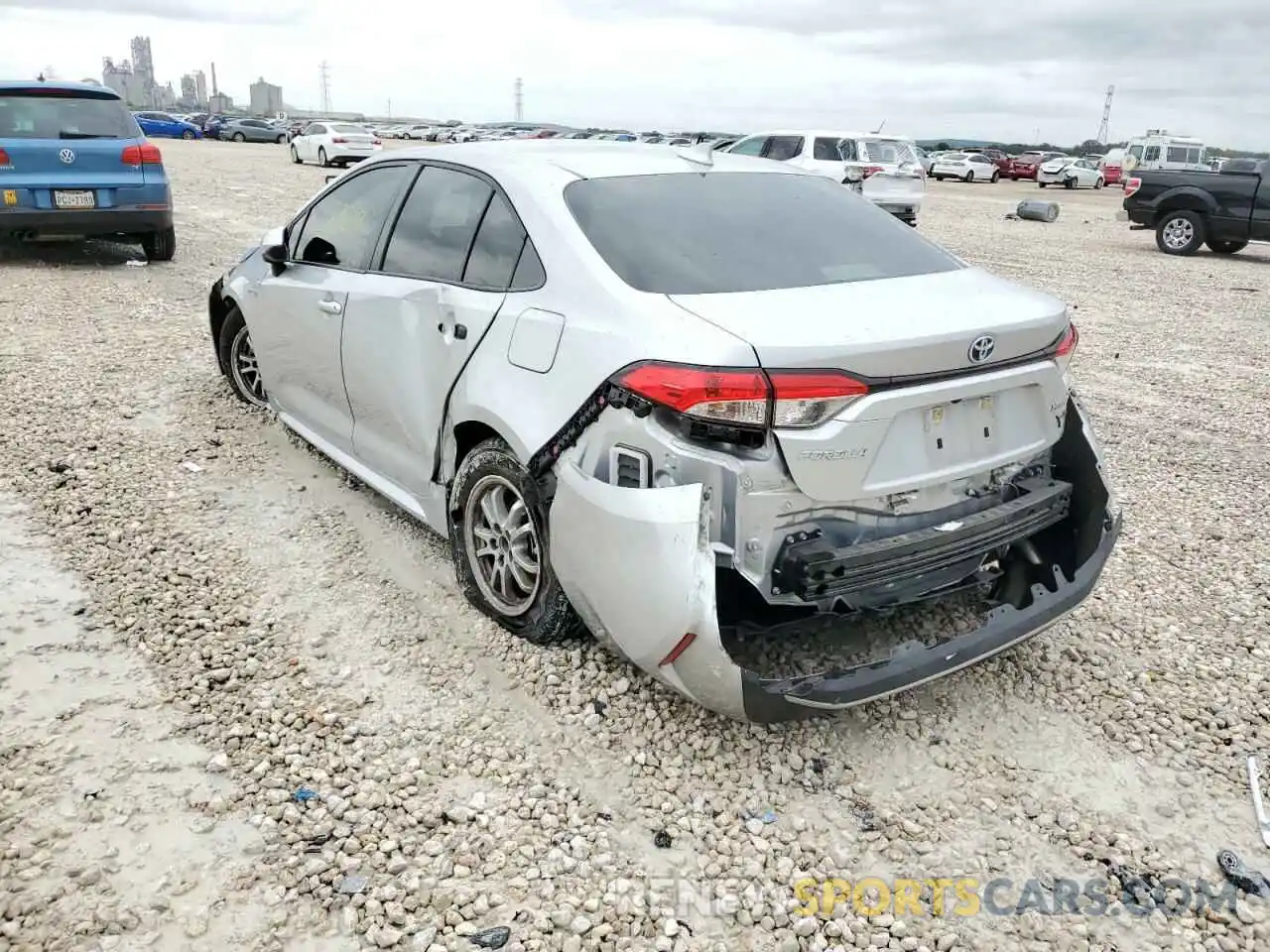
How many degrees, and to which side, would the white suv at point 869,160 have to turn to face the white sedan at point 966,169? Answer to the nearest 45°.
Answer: approximately 45° to its right

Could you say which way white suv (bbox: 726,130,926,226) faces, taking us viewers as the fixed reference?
facing away from the viewer and to the left of the viewer

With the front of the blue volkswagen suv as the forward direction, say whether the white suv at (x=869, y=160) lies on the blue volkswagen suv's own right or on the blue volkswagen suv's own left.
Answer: on the blue volkswagen suv's own right

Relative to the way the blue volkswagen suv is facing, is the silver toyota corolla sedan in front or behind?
behind

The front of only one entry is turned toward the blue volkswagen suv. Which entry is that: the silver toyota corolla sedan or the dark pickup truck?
the silver toyota corolla sedan

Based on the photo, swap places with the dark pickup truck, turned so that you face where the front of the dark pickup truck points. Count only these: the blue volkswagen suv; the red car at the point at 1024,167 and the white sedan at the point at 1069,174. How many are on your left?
2

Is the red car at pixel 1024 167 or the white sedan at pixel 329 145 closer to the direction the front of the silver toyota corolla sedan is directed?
the white sedan

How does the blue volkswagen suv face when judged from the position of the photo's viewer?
facing away from the viewer

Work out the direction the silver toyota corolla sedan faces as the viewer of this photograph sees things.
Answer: facing away from the viewer and to the left of the viewer

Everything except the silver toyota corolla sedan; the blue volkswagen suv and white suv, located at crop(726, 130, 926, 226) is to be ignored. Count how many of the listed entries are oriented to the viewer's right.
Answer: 0

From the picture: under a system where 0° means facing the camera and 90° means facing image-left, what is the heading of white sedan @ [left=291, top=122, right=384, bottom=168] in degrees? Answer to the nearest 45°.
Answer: approximately 135°

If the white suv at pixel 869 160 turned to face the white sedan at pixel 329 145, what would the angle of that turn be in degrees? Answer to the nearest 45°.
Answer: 0° — it already faces it

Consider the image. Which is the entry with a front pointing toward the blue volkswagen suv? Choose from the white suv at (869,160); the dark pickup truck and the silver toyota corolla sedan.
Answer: the silver toyota corolla sedan

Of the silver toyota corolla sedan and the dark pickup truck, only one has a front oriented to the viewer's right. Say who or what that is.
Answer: the dark pickup truck

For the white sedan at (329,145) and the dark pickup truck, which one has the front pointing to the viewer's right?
the dark pickup truck

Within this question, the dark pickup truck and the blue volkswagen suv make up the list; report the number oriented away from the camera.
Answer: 1

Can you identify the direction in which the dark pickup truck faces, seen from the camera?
facing to the right of the viewer
